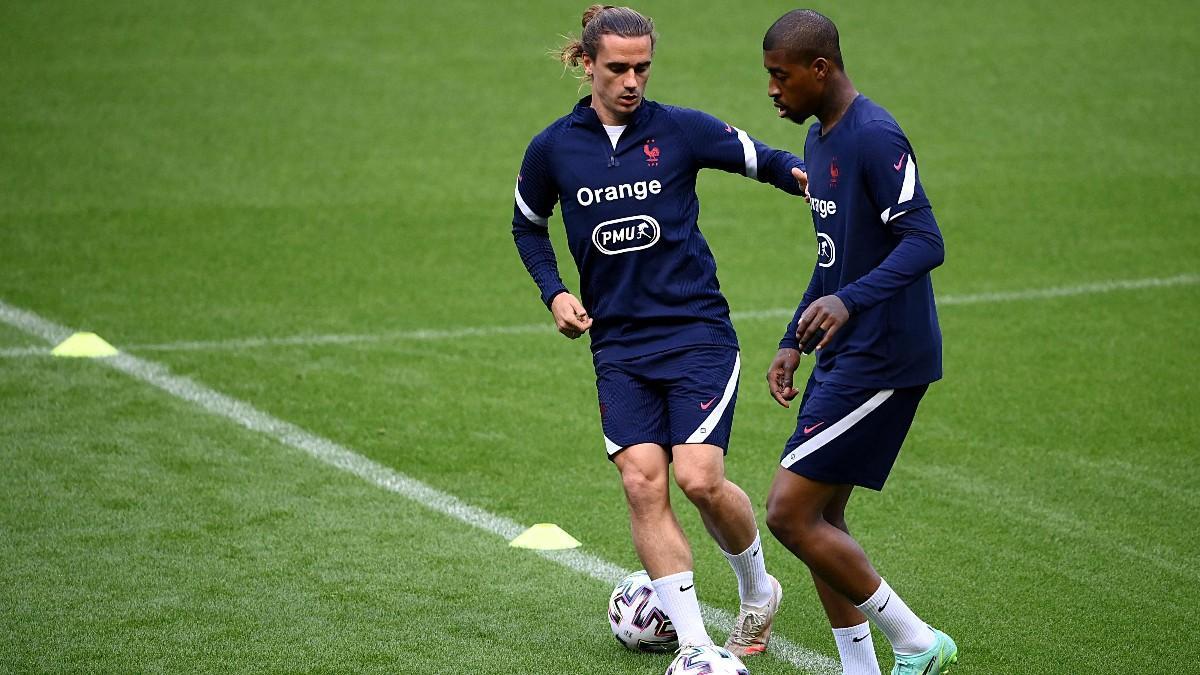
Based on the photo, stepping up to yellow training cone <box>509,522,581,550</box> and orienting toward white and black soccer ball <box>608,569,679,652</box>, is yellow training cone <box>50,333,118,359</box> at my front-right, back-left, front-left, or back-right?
back-right

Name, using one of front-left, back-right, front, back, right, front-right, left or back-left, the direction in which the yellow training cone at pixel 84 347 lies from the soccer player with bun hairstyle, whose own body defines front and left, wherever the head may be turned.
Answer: back-right

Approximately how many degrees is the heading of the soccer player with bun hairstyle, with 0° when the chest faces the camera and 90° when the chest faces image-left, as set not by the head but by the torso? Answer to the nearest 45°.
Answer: approximately 0°
